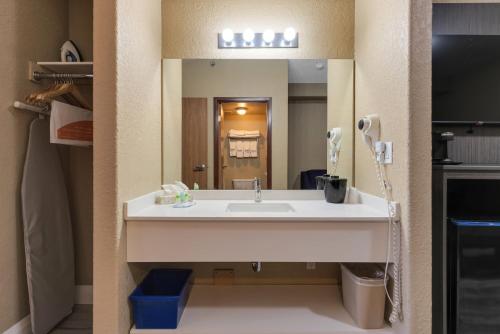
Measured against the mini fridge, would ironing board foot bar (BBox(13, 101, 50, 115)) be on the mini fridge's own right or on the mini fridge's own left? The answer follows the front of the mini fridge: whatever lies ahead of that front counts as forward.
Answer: on the mini fridge's own right

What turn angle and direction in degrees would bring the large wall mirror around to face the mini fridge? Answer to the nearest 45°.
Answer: approximately 45° to its left

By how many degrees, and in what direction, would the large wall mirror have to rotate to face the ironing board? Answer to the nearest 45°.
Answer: approximately 90° to its right

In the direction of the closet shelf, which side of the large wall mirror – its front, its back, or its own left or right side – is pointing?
right

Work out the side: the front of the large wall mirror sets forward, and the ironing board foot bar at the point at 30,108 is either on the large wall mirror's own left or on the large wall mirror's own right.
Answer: on the large wall mirror's own right

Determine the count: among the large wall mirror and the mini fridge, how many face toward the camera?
2

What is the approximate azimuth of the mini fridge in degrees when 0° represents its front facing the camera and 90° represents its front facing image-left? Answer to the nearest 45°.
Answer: approximately 0°
